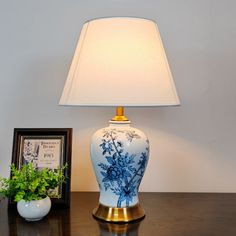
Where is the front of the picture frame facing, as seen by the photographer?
facing the viewer
